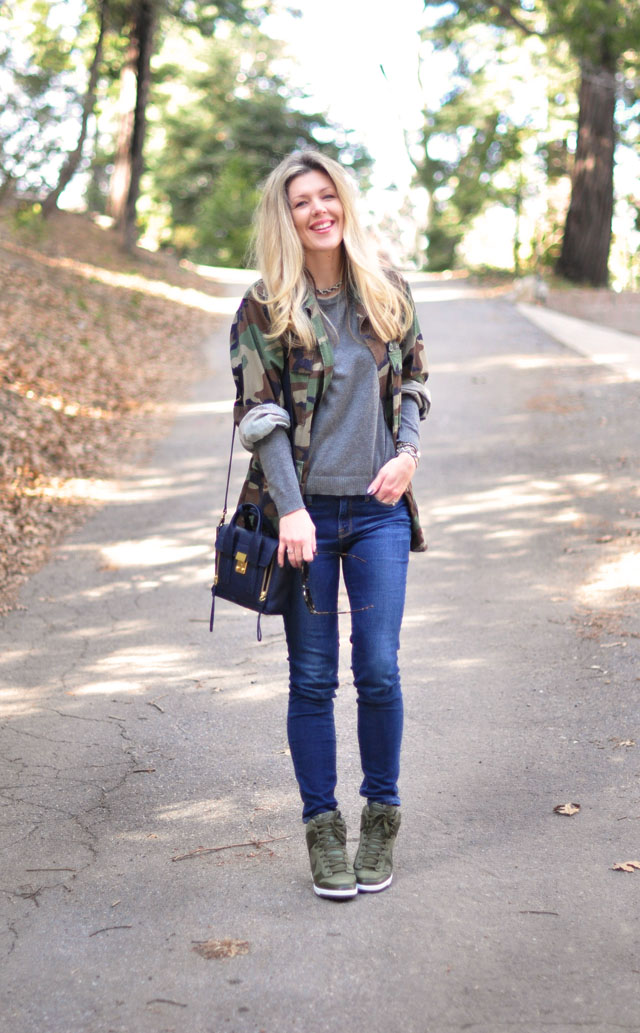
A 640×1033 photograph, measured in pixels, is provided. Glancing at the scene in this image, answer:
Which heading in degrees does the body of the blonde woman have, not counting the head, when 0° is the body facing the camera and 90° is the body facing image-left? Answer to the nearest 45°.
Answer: approximately 0°

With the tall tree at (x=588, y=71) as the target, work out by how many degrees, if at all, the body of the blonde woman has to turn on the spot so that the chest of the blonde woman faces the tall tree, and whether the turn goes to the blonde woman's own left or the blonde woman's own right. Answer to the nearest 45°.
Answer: approximately 180°

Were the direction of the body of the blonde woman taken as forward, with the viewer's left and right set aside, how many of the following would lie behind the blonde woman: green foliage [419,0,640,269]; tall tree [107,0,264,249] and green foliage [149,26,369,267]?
3

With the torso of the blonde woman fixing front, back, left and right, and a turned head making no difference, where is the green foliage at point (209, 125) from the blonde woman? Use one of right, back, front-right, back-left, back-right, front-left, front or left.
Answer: back

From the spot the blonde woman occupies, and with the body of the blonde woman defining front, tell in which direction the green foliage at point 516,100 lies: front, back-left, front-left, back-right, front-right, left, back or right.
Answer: back

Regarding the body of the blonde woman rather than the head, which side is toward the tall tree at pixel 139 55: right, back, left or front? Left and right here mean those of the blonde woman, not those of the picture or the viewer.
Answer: back

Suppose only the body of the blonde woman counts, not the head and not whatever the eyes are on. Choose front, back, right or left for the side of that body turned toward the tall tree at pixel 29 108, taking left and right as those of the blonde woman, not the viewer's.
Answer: back
